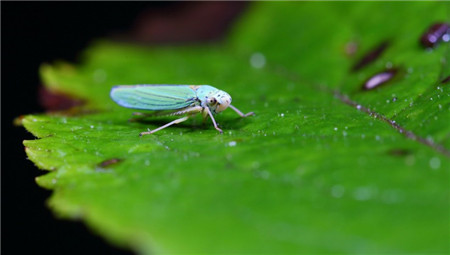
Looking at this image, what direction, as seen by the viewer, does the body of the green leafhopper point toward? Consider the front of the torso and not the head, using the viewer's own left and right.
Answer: facing to the right of the viewer

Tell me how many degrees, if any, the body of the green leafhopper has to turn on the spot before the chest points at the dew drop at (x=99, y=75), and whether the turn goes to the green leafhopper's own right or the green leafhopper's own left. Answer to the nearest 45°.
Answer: approximately 135° to the green leafhopper's own left

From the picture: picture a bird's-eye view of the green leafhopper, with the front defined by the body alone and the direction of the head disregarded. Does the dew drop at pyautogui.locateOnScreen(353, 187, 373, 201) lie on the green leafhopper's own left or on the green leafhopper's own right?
on the green leafhopper's own right

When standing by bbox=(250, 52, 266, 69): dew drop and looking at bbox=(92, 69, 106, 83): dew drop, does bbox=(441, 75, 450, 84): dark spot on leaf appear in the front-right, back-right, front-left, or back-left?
back-left

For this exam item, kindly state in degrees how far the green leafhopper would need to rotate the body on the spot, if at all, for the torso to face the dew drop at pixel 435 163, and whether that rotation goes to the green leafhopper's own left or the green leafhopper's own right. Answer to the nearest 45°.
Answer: approximately 45° to the green leafhopper's own right
